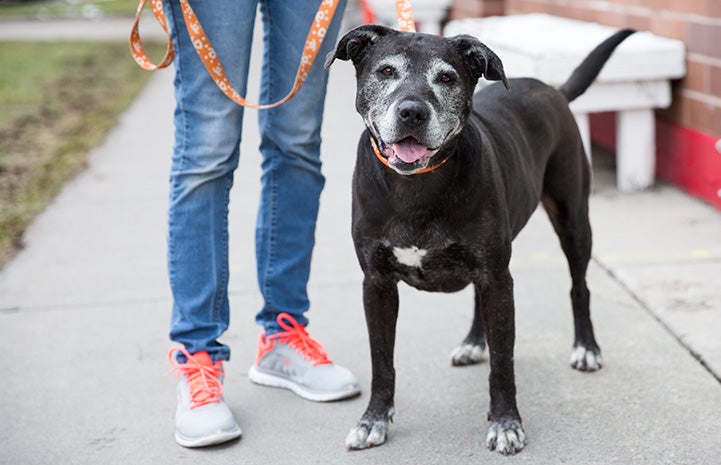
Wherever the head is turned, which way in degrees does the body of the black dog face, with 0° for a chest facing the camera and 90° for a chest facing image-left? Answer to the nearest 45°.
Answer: approximately 45°

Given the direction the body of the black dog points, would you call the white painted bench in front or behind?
behind
